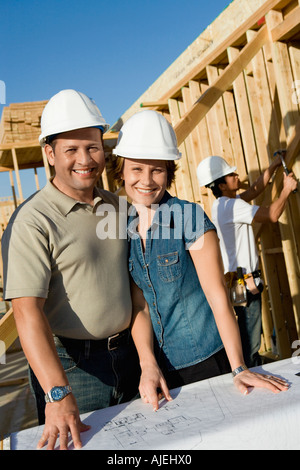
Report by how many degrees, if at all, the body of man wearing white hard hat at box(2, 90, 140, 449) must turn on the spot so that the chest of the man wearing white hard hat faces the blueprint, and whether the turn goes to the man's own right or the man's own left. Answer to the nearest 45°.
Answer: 0° — they already face it

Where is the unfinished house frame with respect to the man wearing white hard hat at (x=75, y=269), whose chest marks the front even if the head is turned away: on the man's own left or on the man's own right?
on the man's own left

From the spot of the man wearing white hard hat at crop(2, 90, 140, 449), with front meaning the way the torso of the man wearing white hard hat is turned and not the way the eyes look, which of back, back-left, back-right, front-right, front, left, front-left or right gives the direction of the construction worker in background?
left

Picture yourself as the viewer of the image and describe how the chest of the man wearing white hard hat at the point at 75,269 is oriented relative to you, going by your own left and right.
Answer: facing the viewer and to the right of the viewer

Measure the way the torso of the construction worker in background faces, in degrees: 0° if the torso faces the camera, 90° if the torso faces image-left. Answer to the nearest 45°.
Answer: approximately 270°

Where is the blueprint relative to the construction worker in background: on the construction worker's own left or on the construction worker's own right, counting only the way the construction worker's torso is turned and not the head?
on the construction worker's own right

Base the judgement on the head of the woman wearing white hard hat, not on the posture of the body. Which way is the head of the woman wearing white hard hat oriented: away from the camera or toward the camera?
toward the camera

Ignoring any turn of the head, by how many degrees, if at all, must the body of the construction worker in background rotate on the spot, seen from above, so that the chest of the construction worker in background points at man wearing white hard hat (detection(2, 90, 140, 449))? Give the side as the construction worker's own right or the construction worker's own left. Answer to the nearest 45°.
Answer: approximately 90° to the construction worker's own right

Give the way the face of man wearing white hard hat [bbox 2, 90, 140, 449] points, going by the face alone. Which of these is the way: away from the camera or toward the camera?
toward the camera

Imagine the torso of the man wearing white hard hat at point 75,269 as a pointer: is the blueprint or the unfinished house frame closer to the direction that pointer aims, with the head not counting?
the blueprint

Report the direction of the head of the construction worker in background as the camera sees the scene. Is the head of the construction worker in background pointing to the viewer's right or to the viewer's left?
to the viewer's right

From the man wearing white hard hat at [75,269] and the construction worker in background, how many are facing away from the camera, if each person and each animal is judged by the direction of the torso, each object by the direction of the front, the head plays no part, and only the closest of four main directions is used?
0

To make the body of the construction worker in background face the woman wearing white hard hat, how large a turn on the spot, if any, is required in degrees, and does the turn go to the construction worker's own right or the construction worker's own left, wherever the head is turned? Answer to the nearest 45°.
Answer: approximately 90° to the construction worker's own right
